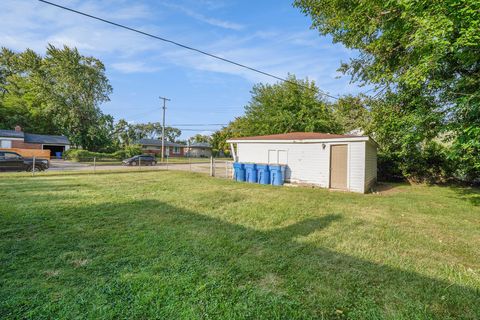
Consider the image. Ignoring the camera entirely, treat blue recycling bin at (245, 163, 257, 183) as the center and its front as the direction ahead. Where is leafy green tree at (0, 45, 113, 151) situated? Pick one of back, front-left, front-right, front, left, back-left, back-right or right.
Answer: back-right

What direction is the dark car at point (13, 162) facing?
to the viewer's right

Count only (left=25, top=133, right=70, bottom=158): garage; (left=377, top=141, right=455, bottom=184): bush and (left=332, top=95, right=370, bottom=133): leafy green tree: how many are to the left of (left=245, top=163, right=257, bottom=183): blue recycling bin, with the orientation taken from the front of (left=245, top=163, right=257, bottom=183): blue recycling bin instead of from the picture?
2

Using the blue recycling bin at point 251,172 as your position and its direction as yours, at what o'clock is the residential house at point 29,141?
The residential house is roughly at 4 o'clock from the blue recycling bin.

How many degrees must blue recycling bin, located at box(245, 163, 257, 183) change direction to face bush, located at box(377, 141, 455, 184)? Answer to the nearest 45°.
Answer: approximately 90° to its left

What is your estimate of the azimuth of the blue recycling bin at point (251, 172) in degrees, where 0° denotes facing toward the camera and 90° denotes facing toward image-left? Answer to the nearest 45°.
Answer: approximately 0°

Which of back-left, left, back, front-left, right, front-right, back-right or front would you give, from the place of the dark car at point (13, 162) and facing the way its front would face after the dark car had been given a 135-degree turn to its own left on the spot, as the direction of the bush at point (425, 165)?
back

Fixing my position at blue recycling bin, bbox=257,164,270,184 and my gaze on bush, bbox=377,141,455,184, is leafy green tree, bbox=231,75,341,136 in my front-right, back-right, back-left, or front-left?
front-left

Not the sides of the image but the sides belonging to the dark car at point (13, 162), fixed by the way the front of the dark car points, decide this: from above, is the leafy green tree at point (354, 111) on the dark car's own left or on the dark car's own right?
on the dark car's own right

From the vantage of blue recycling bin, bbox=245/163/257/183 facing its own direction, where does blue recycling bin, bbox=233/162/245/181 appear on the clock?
blue recycling bin, bbox=233/162/245/181 is roughly at 4 o'clock from blue recycling bin, bbox=245/163/257/183.
